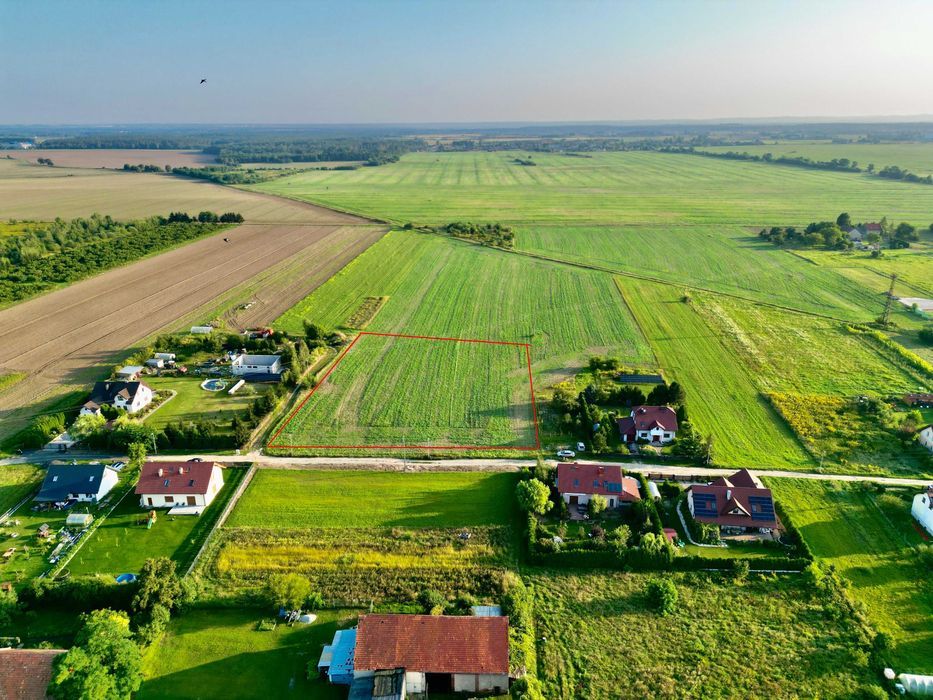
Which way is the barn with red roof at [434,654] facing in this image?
toward the camera

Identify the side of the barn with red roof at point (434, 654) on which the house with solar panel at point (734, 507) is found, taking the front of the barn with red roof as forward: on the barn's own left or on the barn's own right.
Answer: on the barn's own left

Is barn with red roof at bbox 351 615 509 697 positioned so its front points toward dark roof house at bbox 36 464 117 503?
no

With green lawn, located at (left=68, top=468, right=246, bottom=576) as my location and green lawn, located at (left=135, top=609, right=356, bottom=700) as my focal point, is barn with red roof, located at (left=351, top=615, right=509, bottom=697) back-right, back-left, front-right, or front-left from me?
front-left

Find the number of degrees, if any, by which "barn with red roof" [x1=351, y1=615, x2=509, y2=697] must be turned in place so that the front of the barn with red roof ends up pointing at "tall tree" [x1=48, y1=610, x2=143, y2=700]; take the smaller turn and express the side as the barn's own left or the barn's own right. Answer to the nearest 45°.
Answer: approximately 90° to the barn's own right

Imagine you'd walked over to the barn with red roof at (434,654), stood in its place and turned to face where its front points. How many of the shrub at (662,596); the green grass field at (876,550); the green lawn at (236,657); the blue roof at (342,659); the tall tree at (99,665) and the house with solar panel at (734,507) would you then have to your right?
3

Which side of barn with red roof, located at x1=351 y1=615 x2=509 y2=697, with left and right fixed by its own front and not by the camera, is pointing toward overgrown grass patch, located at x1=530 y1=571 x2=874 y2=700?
left

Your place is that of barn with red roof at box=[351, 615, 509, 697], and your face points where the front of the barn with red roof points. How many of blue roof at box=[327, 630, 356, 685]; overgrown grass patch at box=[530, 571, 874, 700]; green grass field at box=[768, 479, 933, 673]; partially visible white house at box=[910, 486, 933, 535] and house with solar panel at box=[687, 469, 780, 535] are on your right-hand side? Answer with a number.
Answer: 1

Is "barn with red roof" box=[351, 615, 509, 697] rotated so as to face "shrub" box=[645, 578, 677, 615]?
no

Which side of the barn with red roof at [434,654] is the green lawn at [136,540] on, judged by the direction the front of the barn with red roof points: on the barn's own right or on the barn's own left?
on the barn's own right

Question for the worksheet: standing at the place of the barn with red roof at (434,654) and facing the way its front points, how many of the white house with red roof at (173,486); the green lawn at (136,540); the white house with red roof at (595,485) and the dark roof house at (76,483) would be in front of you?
0

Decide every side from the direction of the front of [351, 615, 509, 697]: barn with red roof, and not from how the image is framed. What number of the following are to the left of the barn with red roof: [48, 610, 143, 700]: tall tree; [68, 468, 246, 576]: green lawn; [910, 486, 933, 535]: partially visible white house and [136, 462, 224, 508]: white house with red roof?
1

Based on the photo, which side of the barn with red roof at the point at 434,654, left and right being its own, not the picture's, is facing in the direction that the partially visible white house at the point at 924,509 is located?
left

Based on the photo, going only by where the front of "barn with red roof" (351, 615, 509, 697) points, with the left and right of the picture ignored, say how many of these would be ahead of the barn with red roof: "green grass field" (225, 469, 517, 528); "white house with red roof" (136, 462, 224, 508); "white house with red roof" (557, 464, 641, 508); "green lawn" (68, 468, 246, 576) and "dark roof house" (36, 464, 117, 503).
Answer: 0

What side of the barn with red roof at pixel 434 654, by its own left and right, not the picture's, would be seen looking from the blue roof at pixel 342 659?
right

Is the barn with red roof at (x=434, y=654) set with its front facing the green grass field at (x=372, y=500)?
no

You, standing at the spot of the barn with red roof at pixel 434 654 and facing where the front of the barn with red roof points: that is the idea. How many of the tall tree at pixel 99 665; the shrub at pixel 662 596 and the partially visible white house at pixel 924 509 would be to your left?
2

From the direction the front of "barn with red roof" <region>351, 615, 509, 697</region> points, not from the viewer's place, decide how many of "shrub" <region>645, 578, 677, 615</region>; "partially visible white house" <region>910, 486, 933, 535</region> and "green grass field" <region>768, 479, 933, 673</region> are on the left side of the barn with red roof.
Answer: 3

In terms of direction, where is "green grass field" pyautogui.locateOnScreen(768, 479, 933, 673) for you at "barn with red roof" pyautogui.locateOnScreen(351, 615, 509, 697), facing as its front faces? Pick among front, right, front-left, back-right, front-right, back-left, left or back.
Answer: left

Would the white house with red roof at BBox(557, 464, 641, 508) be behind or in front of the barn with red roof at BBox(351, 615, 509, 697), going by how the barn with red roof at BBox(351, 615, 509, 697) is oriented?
behind
